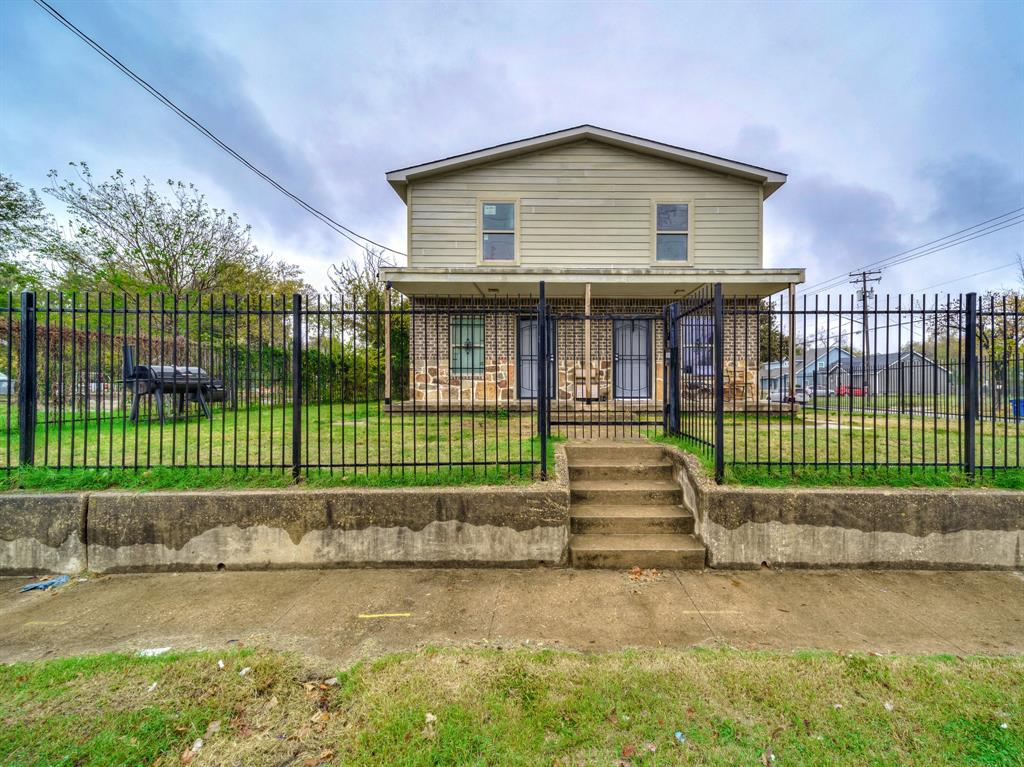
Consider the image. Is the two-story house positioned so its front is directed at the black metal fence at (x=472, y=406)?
yes

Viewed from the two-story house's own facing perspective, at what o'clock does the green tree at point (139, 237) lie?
The green tree is roughly at 3 o'clock from the two-story house.

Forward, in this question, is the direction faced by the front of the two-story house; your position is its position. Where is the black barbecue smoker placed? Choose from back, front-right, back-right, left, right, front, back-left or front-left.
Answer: front-right

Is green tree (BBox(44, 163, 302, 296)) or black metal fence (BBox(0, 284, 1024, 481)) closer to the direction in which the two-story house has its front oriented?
the black metal fence

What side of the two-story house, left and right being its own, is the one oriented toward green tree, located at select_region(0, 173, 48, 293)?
right

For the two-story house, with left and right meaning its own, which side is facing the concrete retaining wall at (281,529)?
front

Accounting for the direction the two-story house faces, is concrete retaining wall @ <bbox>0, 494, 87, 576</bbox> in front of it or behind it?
in front

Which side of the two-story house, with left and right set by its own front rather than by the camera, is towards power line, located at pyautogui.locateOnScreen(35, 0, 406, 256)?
right

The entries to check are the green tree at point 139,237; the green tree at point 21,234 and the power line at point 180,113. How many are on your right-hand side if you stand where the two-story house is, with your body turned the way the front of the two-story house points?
3

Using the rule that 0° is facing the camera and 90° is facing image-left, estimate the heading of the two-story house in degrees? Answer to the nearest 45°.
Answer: approximately 0°
